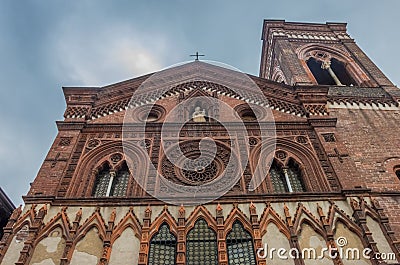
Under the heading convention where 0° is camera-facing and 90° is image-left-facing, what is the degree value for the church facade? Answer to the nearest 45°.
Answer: approximately 0°
